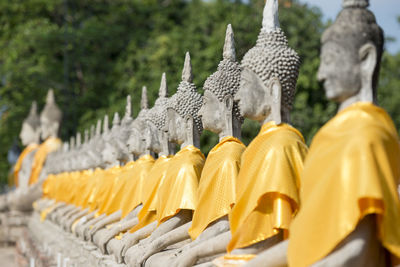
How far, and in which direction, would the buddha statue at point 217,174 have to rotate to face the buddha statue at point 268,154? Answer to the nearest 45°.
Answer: approximately 90° to its left

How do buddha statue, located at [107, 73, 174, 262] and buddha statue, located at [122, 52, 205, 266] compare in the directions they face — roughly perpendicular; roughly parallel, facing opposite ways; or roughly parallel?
roughly parallel

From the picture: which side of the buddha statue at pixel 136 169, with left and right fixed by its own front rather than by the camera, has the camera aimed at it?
left

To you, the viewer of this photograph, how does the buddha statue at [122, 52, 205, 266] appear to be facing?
facing to the left of the viewer

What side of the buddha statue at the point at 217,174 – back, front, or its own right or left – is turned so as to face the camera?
left

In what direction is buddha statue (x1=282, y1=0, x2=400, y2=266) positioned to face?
to the viewer's left

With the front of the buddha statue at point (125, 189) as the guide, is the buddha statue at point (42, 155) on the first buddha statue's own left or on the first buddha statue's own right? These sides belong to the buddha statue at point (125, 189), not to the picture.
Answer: on the first buddha statue's own right

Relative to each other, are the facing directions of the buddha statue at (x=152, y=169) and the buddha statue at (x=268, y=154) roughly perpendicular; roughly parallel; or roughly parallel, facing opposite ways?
roughly parallel

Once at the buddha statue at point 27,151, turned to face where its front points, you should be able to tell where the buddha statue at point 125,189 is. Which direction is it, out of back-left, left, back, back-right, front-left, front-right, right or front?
left

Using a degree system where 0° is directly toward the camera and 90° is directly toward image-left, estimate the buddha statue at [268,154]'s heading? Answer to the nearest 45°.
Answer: approximately 90°

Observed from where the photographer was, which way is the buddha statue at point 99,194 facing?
facing to the left of the viewer

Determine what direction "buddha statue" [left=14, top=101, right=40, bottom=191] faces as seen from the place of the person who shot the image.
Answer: facing to the left of the viewer

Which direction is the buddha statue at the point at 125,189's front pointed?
to the viewer's left
